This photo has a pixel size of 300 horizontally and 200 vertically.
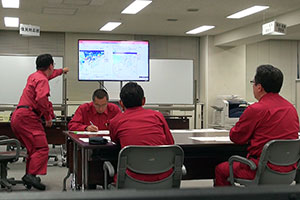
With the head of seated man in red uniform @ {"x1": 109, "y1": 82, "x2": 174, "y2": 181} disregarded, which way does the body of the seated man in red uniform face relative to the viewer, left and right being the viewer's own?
facing away from the viewer

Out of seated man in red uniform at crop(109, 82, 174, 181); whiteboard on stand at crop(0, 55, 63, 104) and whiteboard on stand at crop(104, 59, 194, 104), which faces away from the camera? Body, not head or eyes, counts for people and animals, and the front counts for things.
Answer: the seated man in red uniform

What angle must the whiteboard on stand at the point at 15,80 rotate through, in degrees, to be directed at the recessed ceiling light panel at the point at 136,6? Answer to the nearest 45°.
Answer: approximately 45° to its left

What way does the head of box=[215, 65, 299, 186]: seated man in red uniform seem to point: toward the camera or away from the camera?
away from the camera

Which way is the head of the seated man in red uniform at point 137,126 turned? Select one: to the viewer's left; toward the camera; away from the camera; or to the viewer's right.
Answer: away from the camera

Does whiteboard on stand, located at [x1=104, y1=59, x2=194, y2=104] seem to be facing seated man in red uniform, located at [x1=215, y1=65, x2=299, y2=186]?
yes

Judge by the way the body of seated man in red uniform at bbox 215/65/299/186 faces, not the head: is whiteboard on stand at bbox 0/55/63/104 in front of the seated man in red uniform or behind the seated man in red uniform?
in front

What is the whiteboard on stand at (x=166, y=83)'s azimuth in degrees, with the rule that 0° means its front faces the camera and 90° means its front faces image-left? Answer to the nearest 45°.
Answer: approximately 0°

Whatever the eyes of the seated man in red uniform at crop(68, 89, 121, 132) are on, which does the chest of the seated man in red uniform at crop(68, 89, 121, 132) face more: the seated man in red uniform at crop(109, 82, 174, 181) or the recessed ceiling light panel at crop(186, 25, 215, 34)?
the seated man in red uniform

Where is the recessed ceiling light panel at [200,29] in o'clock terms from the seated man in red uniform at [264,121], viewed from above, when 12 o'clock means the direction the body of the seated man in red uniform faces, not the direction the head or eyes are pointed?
The recessed ceiling light panel is roughly at 1 o'clock from the seated man in red uniform.
